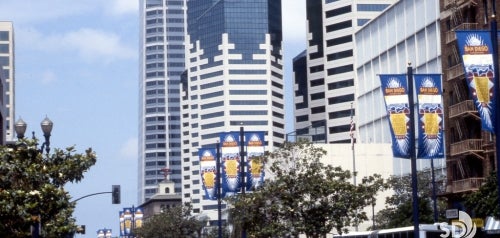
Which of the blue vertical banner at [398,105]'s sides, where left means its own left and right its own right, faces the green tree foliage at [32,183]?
right

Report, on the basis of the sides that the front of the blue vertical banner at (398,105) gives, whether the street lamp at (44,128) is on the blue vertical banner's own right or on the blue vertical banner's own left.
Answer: on the blue vertical banner's own right

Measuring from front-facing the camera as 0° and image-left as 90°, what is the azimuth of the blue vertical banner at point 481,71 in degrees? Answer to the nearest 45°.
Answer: approximately 0°

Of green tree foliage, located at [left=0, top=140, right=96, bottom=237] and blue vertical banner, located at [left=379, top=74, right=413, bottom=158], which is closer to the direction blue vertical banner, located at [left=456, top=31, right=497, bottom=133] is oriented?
the green tree foliage

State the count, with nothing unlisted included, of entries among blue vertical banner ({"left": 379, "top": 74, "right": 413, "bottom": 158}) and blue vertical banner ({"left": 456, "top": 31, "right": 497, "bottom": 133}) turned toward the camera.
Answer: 2

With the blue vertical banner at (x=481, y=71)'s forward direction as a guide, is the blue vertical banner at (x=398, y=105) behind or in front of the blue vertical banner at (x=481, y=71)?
behind

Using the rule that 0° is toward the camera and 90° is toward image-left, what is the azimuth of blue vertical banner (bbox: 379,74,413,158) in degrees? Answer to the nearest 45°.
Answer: approximately 0°

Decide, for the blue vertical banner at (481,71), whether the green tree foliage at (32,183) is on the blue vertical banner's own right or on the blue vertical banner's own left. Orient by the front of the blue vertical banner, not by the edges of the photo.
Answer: on the blue vertical banner's own right
